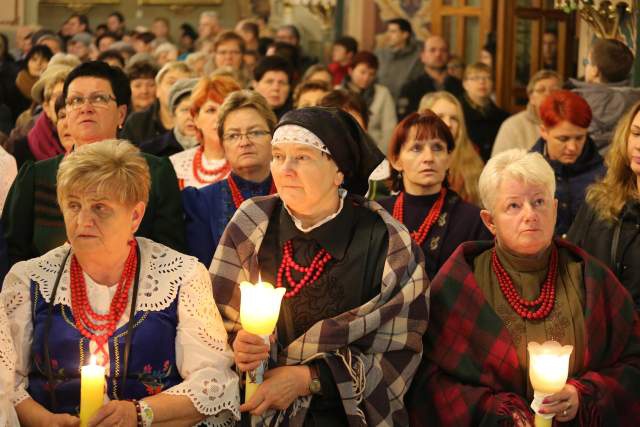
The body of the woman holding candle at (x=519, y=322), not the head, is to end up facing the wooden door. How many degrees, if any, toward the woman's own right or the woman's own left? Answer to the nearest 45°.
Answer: approximately 180°

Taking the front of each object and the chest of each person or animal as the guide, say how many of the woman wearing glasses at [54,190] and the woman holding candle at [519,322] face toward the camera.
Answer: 2

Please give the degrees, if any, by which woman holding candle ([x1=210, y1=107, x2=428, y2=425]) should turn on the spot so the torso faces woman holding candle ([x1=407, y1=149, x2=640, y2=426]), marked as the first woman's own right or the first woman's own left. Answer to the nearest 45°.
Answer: approximately 135° to the first woman's own left

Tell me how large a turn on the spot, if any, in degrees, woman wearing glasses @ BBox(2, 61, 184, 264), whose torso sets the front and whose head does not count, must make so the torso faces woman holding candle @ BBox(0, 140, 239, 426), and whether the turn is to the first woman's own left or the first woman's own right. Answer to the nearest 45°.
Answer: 0° — they already face them

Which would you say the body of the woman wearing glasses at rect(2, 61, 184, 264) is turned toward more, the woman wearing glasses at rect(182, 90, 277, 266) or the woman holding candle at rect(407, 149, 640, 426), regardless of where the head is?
the woman holding candle

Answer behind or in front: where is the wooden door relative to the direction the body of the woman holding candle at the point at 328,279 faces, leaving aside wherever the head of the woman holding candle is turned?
behind

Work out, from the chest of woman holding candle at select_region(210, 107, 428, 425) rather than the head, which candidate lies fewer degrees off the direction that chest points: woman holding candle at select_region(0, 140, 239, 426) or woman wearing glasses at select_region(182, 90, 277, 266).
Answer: the woman holding candle

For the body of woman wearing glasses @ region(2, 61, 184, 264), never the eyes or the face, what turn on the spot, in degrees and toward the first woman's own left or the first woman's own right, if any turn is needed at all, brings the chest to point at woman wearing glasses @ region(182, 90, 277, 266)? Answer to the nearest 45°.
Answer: approximately 90° to the first woman's own left

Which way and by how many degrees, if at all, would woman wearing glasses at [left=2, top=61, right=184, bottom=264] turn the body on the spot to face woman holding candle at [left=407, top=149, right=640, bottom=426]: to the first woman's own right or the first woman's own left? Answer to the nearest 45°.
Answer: approximately 45° to the first woman's own left

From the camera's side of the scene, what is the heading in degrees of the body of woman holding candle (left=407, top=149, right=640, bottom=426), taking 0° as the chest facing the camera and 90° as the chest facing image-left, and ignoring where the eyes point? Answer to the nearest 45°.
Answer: approximately 0°

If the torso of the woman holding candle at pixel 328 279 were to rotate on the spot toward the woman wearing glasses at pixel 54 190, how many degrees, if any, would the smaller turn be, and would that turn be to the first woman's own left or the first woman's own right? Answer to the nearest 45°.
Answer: approximately 90° to the first woman's own right
